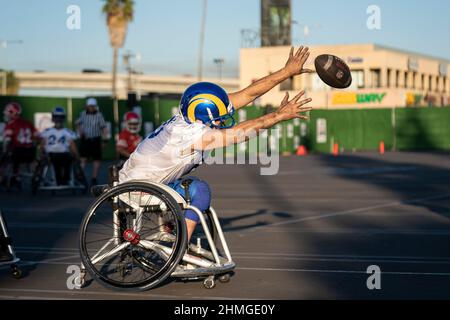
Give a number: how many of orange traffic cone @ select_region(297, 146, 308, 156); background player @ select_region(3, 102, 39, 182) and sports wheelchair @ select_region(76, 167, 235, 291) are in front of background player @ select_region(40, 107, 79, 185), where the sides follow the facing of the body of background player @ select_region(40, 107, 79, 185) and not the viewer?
1

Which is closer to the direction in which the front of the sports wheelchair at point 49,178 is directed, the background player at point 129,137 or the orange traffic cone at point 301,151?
the background player

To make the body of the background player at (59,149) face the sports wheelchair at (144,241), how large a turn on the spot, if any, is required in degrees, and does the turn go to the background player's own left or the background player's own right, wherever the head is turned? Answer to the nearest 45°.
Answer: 0° — they already face it

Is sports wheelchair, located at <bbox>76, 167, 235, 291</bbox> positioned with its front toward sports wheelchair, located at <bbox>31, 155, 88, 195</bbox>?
no

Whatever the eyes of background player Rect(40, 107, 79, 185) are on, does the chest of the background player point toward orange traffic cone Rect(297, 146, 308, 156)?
no

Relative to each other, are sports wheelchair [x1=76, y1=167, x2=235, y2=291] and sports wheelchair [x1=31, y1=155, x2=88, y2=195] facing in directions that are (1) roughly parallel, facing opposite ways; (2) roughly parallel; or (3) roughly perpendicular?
roughly perpendicular

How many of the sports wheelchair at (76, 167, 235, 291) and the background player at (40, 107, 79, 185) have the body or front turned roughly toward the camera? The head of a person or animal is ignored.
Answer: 1

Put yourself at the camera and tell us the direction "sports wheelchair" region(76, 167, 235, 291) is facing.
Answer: facing to the right of the viewer

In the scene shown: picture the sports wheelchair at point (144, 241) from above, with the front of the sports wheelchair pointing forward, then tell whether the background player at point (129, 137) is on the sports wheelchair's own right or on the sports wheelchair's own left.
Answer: on the sports wheelchair's own left

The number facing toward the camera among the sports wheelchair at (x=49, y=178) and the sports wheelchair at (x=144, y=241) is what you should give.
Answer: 1

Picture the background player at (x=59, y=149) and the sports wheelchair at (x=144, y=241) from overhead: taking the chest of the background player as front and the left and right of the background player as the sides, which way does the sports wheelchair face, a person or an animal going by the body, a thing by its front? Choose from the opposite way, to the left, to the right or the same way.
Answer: to the left

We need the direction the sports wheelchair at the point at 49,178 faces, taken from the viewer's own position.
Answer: facing the viewer

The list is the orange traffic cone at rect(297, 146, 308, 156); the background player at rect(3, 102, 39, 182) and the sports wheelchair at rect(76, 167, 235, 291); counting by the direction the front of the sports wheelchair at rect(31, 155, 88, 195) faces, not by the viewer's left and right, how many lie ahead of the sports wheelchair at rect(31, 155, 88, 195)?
1

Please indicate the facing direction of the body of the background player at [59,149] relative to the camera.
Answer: toward the camera

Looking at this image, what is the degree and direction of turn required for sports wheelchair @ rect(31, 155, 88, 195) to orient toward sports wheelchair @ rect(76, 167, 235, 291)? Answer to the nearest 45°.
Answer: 0° — it already faces it

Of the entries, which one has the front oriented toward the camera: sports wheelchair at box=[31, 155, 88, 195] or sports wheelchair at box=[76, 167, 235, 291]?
sports wheelchair at box=[31, 155, 88, 195]
